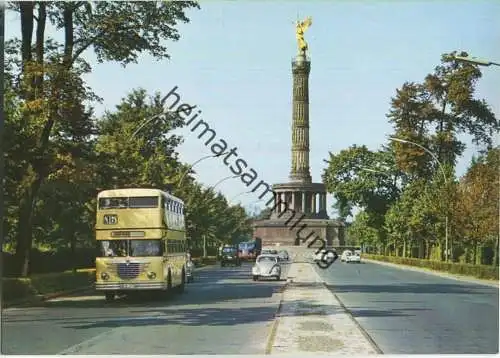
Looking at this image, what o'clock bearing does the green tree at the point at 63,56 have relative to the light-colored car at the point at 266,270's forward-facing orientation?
The green tree is roughly at 1 o'clock from the light-colored car.

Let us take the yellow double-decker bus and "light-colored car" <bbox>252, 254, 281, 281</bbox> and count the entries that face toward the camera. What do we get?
2

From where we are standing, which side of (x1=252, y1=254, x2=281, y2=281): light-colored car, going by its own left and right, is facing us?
front

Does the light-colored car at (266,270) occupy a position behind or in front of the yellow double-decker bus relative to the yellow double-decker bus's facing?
behind

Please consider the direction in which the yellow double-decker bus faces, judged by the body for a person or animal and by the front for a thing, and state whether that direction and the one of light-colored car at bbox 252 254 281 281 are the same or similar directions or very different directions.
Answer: same or similar directions

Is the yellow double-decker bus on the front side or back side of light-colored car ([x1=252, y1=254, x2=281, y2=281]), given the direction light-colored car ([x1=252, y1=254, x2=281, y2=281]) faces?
on the front side
